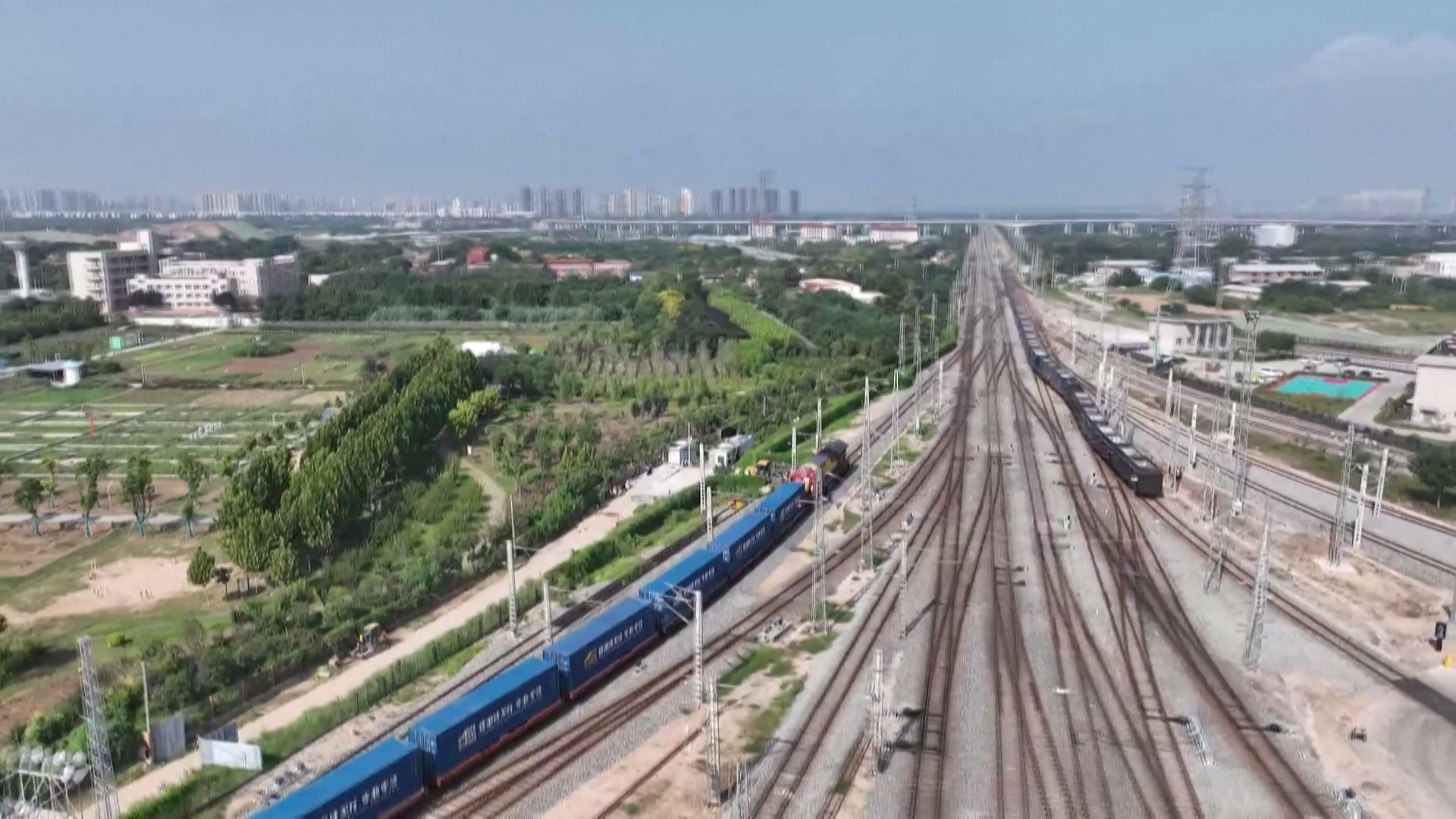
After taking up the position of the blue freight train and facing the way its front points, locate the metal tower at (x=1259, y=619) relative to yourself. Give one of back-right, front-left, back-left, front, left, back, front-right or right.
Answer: front-right

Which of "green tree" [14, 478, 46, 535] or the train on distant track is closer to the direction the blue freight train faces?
the train on distant track

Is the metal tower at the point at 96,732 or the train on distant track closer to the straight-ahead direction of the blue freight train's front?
the train on distant track

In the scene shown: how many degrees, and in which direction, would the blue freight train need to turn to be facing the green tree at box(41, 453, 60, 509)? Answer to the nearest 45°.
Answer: approximately 90° to its left

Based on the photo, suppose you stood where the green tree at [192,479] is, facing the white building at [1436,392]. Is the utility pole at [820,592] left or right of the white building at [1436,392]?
right

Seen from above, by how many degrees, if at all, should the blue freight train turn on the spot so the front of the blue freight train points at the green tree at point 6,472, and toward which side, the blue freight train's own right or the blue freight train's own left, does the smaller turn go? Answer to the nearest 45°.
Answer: approximately 90° to the blue freight train's own left

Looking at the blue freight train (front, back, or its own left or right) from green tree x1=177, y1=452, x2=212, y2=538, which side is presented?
left

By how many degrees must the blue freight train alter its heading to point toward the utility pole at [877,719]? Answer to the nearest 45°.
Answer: approximately 45° to its right

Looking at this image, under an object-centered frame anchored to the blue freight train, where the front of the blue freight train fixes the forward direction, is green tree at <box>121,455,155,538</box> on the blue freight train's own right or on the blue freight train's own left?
on the blue freight train's own left

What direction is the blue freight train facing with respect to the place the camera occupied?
facing away from the viewer and to the right of the viewer

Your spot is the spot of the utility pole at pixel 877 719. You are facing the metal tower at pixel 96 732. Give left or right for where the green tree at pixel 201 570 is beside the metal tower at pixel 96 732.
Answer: right

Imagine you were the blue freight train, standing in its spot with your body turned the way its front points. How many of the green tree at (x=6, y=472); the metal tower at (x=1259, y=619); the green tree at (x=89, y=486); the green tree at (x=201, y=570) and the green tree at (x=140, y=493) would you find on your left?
4

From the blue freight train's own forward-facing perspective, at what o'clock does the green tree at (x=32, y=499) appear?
The green tree is roughly at 9 o'clock from the blue freight train.

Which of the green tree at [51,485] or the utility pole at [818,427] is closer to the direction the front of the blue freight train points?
the utility pole
